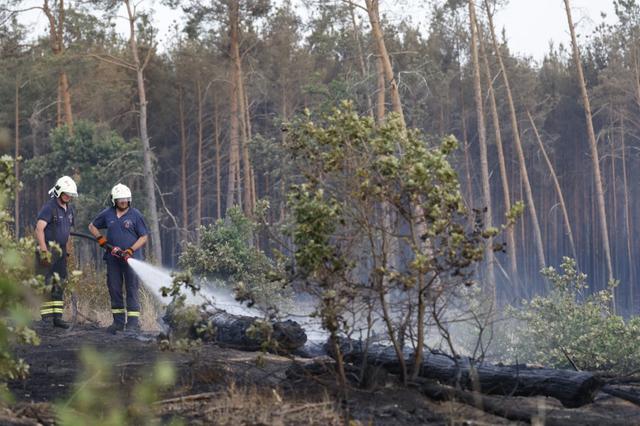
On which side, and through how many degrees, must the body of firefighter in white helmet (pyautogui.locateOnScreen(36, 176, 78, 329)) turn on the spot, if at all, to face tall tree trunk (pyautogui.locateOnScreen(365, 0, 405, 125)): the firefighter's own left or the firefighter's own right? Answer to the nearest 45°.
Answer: approximately 90° to the firefighter's own left

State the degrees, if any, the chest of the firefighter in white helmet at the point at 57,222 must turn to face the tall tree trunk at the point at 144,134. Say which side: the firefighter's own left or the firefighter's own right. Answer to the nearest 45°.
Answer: approximately 135° to the firefighter's own left

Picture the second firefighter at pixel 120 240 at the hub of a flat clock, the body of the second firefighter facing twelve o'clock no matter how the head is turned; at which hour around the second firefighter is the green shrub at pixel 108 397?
The green shrub is roughly at 12 o'clock from the second firefighter.

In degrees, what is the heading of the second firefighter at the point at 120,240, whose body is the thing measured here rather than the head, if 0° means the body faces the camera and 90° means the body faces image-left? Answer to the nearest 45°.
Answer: approximately 0°

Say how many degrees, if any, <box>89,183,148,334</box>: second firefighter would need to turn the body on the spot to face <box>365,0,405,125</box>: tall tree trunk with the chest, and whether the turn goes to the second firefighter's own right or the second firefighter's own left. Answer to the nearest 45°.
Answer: approximately 135° to the second firefighter's own left

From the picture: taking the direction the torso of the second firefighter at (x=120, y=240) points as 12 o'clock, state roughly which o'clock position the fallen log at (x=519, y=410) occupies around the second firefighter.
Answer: The fallen log is roughly at 11 o'clock from the second firefighter.

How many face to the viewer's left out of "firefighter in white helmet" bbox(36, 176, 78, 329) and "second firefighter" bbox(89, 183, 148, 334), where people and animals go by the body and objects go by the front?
0

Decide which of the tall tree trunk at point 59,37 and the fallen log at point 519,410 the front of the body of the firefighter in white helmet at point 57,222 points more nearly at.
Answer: the fallen log

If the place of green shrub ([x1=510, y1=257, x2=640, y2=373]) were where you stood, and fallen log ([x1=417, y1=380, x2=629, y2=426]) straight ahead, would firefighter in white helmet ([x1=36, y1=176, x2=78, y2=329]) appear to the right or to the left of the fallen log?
right

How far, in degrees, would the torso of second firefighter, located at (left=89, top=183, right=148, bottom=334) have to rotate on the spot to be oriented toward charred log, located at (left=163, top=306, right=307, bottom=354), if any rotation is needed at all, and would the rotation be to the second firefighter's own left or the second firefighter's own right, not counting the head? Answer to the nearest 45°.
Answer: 0° — they already face it

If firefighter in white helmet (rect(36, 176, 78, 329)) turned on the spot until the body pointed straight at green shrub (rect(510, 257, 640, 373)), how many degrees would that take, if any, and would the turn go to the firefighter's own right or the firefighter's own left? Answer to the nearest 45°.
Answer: approximately 45° to the firefighter's own left
